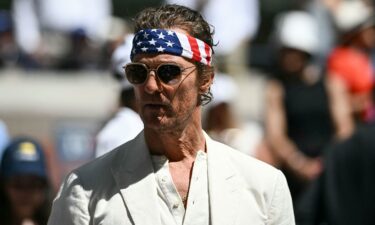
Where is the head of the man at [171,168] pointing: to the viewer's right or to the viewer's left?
to the viewer's left

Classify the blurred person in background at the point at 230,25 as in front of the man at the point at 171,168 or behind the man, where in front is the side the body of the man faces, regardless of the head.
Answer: behind

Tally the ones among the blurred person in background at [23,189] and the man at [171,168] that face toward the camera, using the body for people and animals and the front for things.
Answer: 2

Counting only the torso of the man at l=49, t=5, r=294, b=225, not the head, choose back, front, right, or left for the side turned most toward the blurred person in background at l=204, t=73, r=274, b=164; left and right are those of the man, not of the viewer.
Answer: back

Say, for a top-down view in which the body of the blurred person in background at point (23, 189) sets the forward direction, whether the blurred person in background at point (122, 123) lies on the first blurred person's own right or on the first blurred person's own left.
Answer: on the first blurred person's own left
